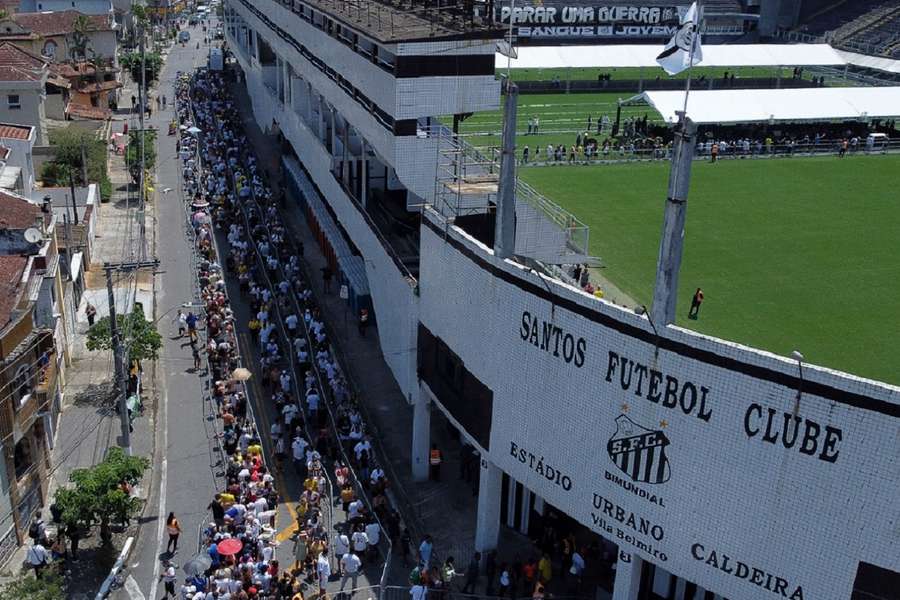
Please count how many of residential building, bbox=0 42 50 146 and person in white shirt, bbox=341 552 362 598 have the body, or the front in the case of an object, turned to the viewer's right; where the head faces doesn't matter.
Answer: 1

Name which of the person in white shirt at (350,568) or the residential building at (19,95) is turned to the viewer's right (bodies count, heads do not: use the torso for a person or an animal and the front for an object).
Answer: the residential building

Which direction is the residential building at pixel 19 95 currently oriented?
to the viewer's right

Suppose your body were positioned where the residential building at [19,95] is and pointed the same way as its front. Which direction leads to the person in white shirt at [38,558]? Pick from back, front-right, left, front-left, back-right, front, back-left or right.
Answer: right

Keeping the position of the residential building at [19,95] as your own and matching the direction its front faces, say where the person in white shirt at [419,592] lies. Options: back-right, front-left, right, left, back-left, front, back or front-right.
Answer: right

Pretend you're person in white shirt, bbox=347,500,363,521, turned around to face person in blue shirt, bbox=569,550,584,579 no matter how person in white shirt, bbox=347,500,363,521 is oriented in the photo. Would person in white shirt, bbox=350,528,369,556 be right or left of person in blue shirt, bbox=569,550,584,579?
right

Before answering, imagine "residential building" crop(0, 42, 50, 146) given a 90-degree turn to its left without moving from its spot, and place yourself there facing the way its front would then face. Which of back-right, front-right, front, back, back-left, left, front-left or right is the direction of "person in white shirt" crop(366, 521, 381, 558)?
back

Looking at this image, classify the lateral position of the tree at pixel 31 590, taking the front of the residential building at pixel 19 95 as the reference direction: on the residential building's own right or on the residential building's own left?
on the residential building's own right

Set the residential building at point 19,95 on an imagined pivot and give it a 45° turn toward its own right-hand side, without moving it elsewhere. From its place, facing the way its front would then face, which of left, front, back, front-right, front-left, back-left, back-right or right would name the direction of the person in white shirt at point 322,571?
front-right

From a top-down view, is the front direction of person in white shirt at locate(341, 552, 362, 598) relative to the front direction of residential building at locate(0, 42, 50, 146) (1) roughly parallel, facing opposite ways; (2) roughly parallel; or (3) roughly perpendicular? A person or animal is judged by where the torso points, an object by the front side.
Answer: roughly perpendicular
